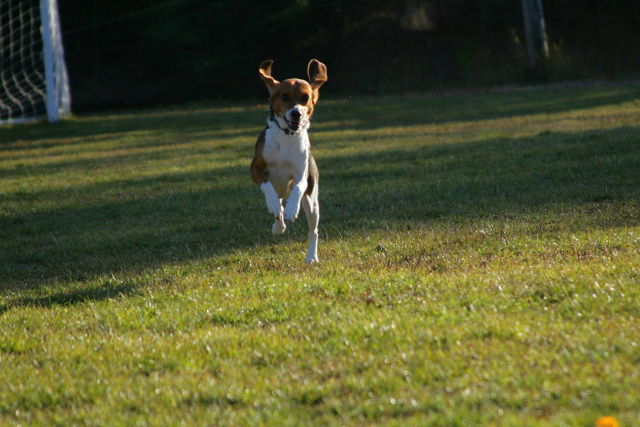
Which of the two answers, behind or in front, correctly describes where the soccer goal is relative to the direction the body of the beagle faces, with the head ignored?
behind

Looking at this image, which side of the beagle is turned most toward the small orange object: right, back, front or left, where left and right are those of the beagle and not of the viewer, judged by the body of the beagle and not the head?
front

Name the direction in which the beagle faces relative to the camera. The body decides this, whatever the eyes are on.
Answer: toward the camera
